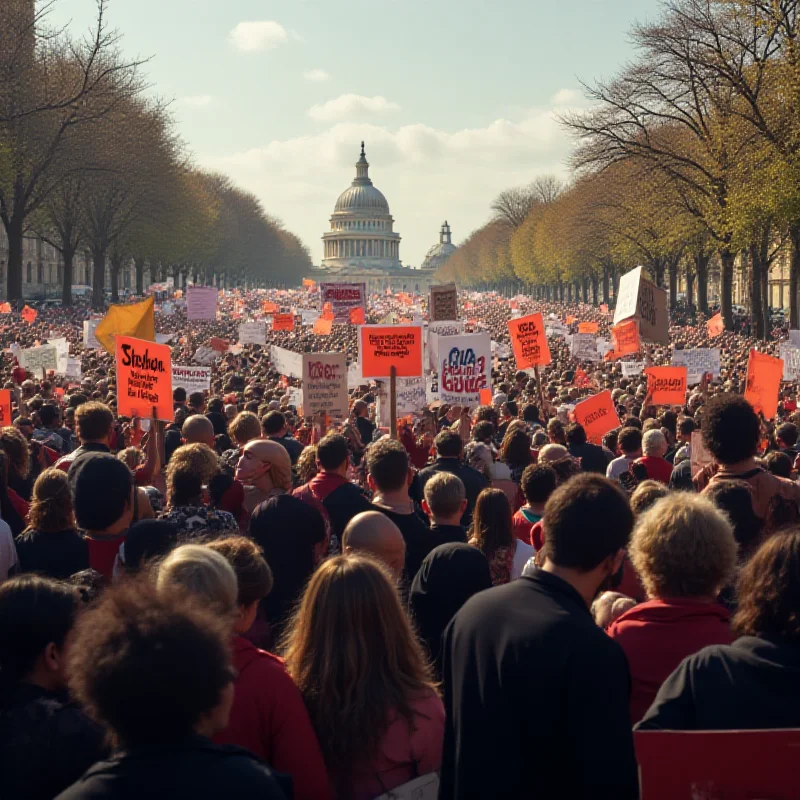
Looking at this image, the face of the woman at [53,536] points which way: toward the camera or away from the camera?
away from the camera

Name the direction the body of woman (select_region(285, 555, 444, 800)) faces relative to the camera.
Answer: away from the camera

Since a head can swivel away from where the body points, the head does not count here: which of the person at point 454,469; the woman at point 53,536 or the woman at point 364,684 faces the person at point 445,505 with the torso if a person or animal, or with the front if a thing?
the woman at point 364,684

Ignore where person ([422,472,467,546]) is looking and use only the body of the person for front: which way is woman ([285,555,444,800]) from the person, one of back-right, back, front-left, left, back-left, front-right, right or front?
back

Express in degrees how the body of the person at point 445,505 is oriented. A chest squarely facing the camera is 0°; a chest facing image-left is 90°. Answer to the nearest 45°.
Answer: approximately 180°

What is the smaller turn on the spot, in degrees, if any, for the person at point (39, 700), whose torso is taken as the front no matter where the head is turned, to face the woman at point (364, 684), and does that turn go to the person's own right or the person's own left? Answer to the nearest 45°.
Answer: approximately 45° to the person's own right

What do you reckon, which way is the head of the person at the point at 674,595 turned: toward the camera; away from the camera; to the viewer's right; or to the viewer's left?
away from the camera

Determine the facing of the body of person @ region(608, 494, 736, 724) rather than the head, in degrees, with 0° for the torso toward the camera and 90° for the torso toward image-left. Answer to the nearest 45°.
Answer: approximately 180°

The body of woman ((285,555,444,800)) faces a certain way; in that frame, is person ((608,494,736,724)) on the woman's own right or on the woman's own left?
on the woman's own right

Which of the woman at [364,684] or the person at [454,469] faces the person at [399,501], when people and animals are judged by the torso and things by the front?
the woman

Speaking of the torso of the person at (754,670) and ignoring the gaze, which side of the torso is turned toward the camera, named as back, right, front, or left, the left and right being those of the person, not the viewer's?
back

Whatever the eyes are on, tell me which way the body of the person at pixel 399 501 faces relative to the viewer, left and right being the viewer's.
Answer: facing away from the viewer

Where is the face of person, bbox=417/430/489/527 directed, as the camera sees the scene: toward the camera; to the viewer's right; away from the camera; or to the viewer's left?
away from the camera
